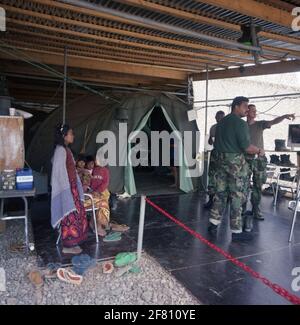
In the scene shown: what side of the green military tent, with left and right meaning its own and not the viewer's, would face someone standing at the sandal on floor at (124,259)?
front

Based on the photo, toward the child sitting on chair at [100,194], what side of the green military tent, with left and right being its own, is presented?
front

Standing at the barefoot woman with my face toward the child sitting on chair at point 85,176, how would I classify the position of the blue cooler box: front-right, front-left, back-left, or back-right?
back-left

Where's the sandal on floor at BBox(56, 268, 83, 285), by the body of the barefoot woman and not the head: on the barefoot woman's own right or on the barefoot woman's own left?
on the barefoot woman's own right

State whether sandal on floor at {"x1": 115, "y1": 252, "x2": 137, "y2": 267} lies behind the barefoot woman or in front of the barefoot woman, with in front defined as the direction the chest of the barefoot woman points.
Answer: in front

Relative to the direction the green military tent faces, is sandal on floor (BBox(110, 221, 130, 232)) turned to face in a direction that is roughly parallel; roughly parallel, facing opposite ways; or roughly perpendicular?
roughly perpendicular
